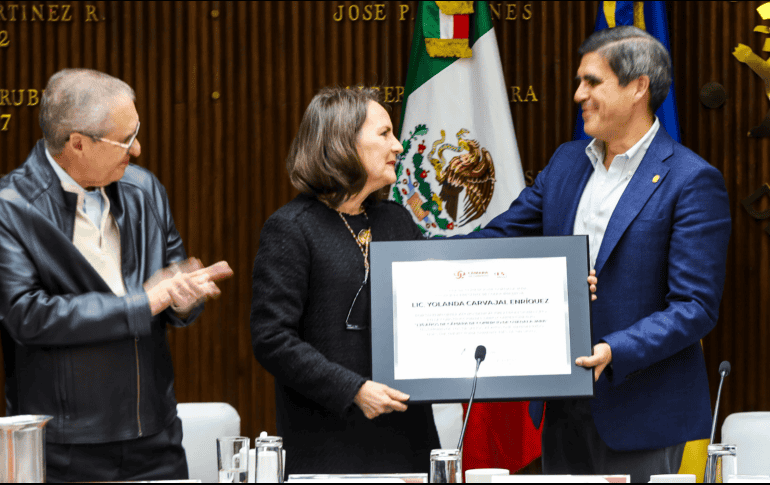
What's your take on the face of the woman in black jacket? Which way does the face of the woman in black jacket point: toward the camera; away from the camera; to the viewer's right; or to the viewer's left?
to the viewer's right

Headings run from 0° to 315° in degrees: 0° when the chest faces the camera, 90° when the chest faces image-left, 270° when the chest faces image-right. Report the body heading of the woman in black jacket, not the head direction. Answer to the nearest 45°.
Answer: approximately 315°

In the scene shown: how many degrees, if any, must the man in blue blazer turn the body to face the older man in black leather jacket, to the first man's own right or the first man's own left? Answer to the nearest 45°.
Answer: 0° — they already face them

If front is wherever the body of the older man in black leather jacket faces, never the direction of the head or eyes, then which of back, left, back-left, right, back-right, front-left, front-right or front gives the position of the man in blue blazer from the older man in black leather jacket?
front-left

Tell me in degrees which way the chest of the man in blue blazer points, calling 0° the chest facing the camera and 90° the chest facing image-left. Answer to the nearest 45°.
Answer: approximately 45°

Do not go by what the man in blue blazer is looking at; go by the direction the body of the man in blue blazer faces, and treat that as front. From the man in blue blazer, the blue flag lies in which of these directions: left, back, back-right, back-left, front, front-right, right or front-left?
back-right

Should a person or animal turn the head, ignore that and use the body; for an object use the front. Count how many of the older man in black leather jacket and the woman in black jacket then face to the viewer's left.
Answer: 0

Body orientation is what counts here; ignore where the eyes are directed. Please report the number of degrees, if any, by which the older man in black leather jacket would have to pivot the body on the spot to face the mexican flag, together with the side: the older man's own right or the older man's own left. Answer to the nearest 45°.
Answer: approximately 90° to the older man's own left

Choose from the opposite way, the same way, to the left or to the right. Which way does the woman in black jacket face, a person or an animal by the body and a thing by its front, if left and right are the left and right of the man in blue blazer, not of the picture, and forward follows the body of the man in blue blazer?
to the left
